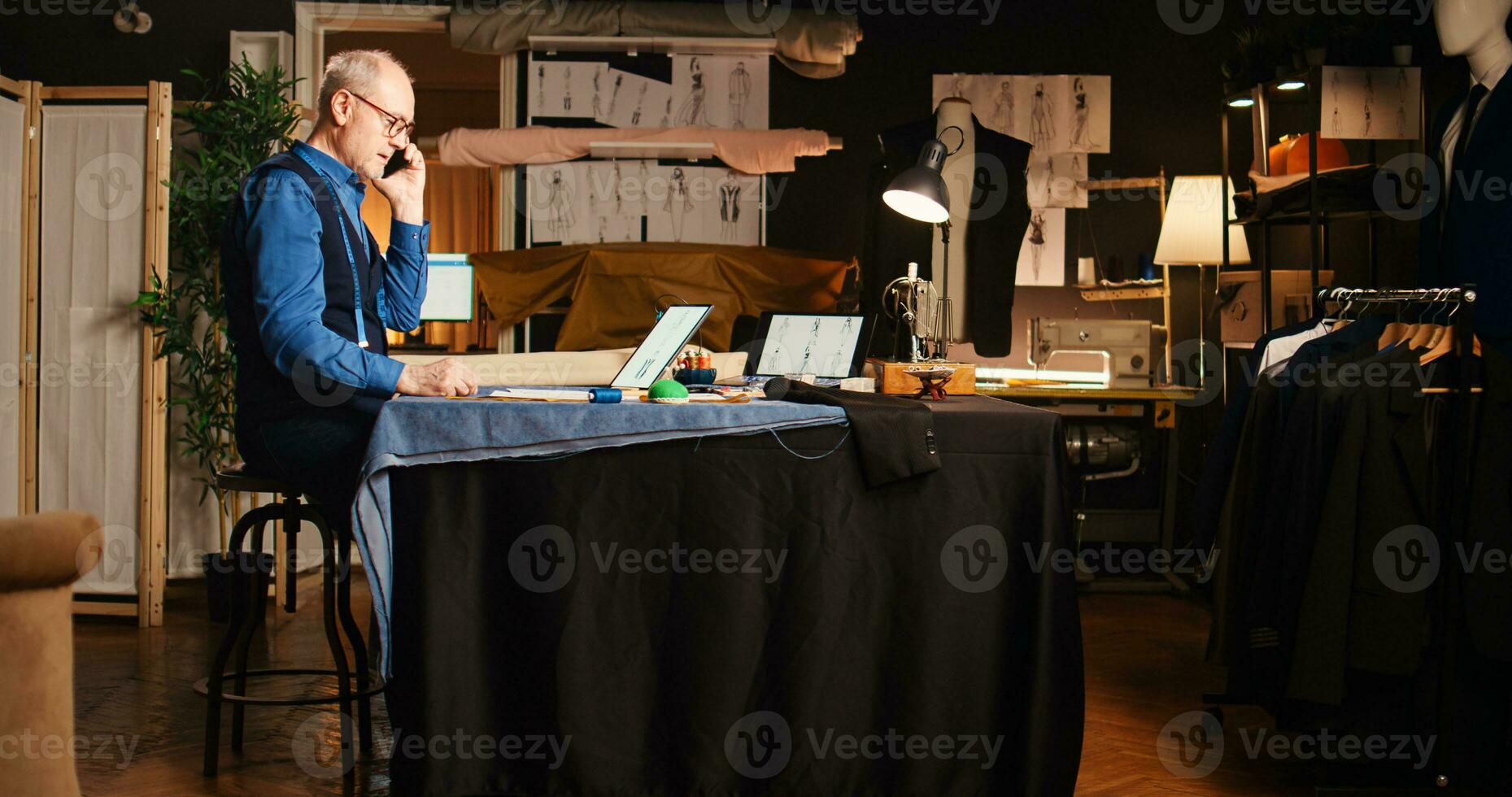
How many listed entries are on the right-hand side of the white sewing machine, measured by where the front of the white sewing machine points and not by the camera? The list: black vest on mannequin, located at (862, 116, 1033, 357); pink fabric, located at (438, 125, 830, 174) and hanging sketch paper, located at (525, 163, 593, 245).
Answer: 3

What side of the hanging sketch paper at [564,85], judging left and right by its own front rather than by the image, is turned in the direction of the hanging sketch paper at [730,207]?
left

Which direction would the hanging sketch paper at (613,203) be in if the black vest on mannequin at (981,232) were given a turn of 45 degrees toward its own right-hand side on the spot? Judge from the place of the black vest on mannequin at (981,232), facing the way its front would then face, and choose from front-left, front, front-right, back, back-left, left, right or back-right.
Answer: front-right

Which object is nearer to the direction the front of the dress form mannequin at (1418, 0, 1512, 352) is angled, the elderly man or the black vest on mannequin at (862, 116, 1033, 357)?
the elderly man

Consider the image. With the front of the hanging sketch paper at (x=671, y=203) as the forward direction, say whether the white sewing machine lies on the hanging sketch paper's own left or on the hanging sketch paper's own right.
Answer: on the hanging sketch paper's own left

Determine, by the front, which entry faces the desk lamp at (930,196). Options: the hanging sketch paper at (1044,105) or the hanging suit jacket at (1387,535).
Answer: the hanging sketch paper

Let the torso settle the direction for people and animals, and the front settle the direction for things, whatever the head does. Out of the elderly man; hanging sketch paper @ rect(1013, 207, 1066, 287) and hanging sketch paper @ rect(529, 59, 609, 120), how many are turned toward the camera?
2

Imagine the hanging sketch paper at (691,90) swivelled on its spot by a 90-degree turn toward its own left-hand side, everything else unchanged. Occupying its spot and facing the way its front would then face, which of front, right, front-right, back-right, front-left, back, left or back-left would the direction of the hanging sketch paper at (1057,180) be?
front

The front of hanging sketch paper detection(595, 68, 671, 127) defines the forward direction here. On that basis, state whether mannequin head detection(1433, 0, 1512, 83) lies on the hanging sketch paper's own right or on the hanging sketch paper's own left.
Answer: on the hanging sketch paper's own left

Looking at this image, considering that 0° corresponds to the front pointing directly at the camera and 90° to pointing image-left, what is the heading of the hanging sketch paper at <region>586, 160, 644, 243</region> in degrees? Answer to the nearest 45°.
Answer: approximately 0°

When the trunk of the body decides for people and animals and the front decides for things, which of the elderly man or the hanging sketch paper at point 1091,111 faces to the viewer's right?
the elderly man

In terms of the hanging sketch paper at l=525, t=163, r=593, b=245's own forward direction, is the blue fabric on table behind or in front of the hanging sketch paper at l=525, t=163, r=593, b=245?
in front
